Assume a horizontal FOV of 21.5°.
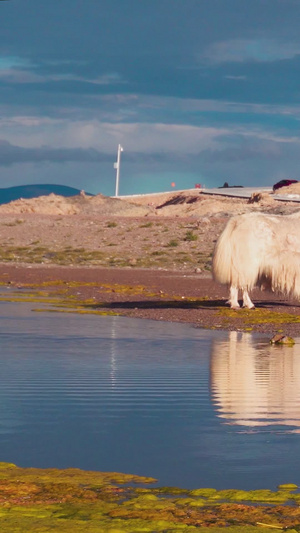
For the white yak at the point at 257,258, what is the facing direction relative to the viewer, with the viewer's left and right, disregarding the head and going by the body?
facing to the right of the viewer
